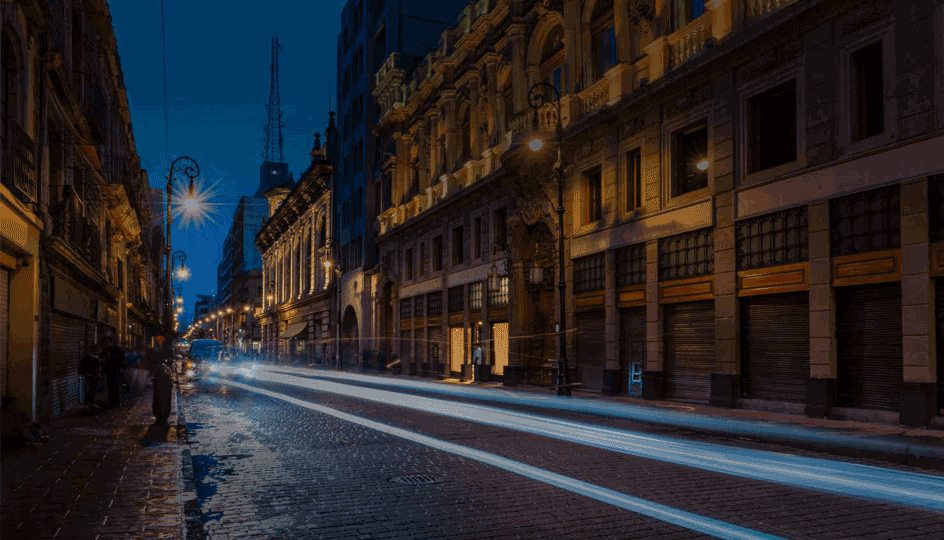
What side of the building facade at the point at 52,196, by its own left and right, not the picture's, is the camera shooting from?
right

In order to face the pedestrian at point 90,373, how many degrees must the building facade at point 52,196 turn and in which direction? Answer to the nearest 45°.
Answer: approximately 90° to its left

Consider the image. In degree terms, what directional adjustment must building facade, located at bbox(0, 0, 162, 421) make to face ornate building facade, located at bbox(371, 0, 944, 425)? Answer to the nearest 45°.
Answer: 0° — it already faces it

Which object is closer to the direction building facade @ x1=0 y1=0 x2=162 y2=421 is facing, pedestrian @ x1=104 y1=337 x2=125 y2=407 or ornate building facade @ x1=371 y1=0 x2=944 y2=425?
the ornate building facade

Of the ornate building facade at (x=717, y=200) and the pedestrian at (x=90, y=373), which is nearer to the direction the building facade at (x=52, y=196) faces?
the ornate building facade
